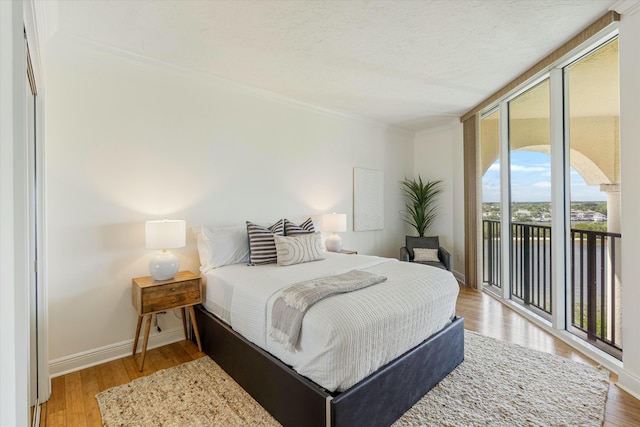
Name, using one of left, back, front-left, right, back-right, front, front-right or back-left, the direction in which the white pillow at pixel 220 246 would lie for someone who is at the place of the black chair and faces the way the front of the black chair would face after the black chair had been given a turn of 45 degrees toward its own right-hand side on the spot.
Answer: front

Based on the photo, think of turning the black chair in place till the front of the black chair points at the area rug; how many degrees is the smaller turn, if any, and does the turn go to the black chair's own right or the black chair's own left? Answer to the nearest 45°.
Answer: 0° — it already faces it

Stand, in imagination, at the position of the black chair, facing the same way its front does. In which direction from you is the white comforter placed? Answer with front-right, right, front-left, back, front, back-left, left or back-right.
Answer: front

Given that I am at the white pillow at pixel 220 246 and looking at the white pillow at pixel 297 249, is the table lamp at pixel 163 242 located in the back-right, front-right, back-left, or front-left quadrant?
back-right

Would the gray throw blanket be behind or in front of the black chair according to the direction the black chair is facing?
in front

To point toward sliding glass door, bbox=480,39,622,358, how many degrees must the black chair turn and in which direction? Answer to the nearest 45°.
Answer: approximately 45° to its left

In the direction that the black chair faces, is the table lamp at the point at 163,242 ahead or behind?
ahead

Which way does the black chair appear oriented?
toward the camera

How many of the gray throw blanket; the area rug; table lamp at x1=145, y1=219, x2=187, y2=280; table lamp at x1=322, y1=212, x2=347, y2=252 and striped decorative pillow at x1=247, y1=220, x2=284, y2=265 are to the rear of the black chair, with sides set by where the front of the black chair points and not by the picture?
0

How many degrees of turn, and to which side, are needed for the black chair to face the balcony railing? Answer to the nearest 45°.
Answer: approximately 45° to its left

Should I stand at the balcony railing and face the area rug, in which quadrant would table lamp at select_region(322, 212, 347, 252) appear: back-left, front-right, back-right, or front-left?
front-right
